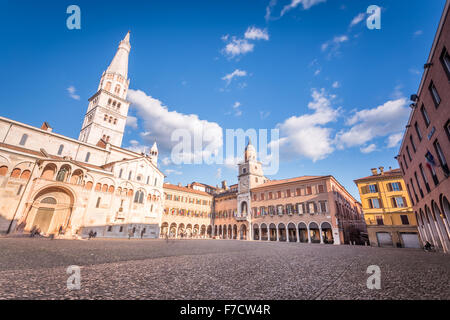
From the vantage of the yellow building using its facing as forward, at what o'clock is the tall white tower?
The tall white tower is roughly at 2 o'clock from the yellow building.

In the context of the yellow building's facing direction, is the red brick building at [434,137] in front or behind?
in front

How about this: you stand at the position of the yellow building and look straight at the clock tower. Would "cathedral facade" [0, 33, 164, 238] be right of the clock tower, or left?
left

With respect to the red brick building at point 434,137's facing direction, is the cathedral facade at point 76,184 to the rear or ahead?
ahead

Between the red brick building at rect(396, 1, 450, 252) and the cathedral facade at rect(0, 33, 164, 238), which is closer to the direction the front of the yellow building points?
the red brick building

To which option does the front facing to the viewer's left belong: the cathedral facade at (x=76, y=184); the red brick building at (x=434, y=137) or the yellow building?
the red brick building

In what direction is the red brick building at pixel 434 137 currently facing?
to the viewer's left

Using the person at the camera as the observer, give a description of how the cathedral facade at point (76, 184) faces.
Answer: facing the viewer and to the right of the viewer

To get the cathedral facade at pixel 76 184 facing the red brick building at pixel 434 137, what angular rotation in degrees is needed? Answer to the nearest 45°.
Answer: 0° — it already faces it

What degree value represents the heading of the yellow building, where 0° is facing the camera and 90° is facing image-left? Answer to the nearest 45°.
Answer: approximately 0°

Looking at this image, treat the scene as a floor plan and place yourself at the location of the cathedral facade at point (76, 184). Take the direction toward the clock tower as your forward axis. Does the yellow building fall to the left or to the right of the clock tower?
right

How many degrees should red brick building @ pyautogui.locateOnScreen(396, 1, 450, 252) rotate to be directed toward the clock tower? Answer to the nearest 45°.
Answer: approximately 45° to its right

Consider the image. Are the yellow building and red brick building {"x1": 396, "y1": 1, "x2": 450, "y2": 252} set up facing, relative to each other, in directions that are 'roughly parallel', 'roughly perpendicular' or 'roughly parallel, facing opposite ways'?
roughly perpendicular

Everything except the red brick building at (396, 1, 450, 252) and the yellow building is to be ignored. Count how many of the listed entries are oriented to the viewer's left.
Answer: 1

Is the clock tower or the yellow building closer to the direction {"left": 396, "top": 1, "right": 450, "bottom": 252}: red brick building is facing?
the clock tower

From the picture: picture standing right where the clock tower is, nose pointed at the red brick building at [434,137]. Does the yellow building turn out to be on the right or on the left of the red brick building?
left

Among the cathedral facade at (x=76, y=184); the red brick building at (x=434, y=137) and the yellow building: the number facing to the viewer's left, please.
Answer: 1

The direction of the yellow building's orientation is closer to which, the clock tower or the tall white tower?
the tall white tower
